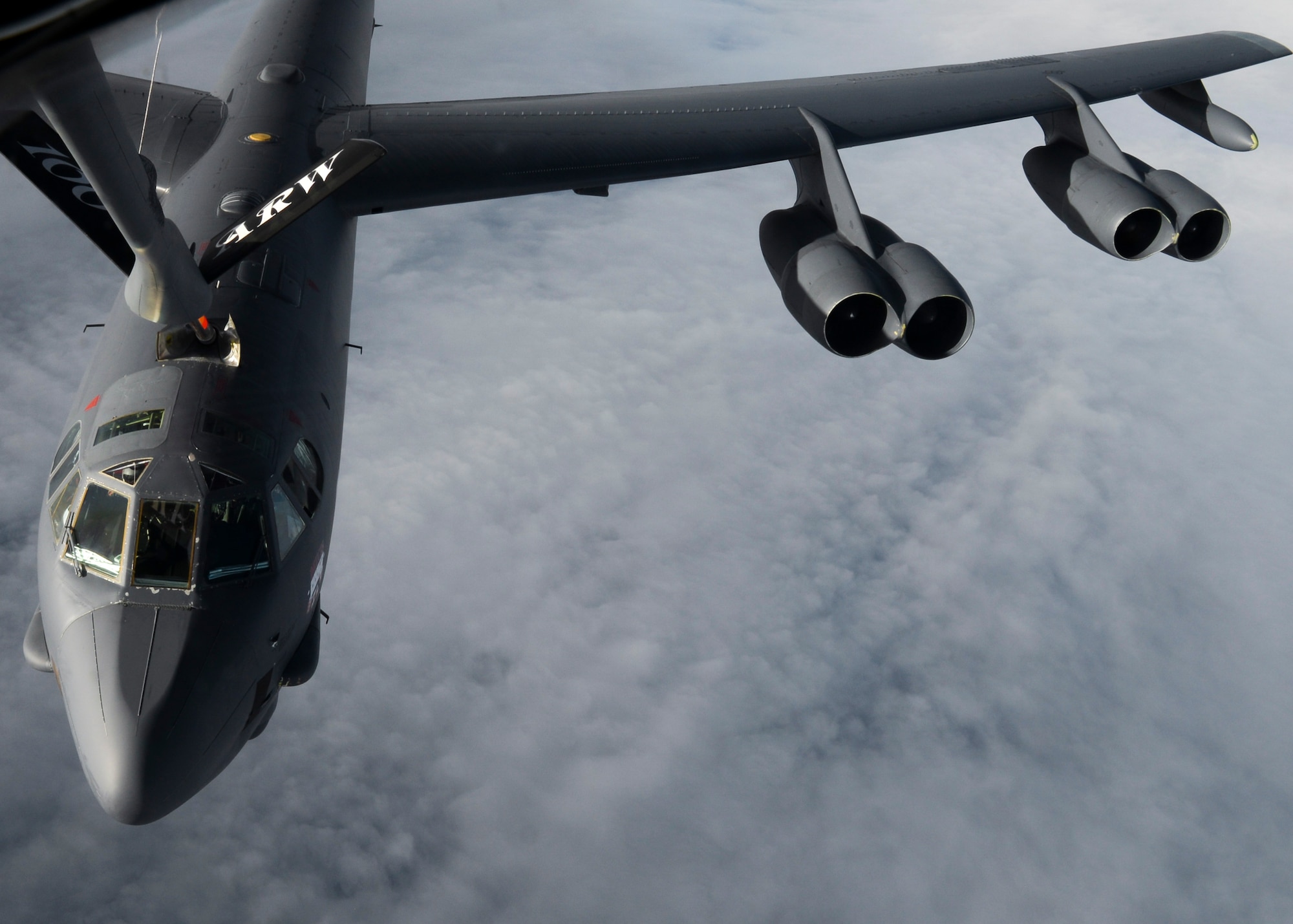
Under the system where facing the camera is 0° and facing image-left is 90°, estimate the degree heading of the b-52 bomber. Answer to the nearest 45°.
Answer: approximately 0°
